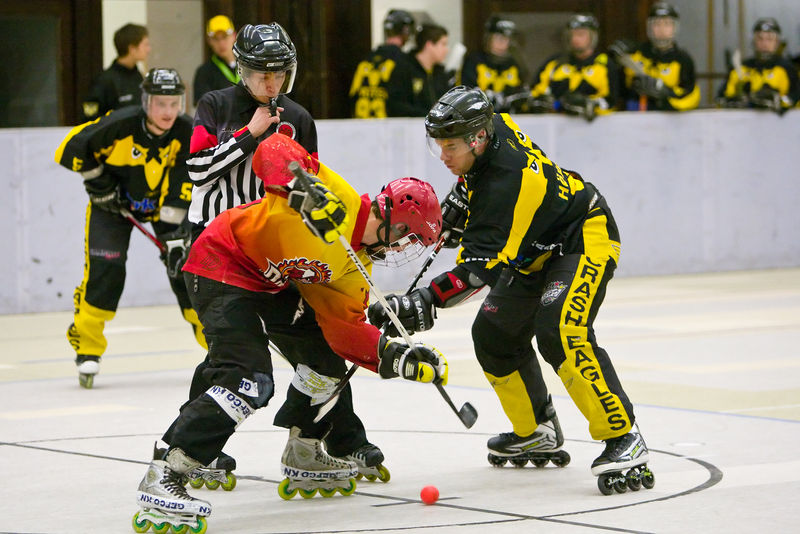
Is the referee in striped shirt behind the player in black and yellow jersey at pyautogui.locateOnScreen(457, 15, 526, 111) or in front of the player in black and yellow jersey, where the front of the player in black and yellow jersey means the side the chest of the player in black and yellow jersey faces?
in front

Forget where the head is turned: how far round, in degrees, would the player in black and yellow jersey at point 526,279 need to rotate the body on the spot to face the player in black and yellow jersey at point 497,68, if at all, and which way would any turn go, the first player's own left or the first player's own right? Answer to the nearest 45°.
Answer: approximately 90° to the first player's own right

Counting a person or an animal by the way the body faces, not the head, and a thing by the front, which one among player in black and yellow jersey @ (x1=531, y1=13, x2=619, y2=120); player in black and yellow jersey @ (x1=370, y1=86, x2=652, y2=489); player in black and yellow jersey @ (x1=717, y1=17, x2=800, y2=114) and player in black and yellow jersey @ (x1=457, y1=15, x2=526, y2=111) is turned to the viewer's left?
player in black and yellow jersey @ (x1=370, y1=86, x2=652, y2=489)

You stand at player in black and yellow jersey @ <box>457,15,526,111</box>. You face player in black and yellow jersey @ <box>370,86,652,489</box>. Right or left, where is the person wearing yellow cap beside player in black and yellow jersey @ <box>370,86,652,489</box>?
right

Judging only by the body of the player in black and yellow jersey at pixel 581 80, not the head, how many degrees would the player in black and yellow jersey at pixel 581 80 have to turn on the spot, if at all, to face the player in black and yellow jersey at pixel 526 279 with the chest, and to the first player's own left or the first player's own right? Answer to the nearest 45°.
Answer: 0° — they already face them

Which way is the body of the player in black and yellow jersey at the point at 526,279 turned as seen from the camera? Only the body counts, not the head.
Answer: to the viewer's left

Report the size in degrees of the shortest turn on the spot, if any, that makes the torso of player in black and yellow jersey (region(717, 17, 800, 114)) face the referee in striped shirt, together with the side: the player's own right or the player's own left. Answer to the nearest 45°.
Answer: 0° — they already face them

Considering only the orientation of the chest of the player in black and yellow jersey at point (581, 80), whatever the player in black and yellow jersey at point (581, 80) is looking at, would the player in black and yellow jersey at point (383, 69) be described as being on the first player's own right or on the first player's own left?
on the first player's own right

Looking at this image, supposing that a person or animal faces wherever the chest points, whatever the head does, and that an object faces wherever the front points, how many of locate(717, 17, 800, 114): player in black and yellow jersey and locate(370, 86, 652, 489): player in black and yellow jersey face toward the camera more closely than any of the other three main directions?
1

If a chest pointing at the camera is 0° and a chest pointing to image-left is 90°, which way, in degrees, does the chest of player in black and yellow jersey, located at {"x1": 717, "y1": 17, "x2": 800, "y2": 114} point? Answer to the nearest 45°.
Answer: approximately 0°
